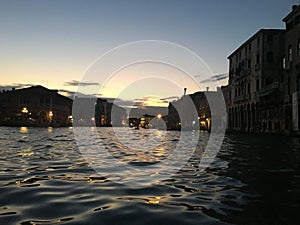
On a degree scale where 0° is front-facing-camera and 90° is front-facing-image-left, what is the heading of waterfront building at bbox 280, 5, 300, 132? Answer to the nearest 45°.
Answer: approximately 45°
